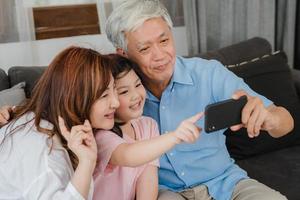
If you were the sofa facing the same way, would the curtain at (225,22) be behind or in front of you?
behind

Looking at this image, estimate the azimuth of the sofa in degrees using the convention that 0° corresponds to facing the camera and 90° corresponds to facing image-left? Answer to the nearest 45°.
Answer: approximately 0°

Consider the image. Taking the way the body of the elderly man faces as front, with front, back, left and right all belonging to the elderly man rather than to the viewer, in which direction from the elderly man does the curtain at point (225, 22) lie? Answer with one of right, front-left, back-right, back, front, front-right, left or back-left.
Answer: back

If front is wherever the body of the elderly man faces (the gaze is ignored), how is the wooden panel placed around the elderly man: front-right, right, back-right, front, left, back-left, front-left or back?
back-right

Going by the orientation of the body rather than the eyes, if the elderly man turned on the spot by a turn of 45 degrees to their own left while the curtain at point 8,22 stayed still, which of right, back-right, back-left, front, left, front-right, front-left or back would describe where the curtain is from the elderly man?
back

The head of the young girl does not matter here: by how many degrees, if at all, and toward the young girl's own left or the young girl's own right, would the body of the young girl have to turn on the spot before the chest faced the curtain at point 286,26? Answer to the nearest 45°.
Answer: approximately 90° to the young girl's own left

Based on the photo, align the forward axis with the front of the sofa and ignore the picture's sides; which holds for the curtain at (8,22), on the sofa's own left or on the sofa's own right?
on the sofa's own right

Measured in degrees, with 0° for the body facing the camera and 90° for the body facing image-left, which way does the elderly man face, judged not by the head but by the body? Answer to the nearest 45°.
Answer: approximately 0°
